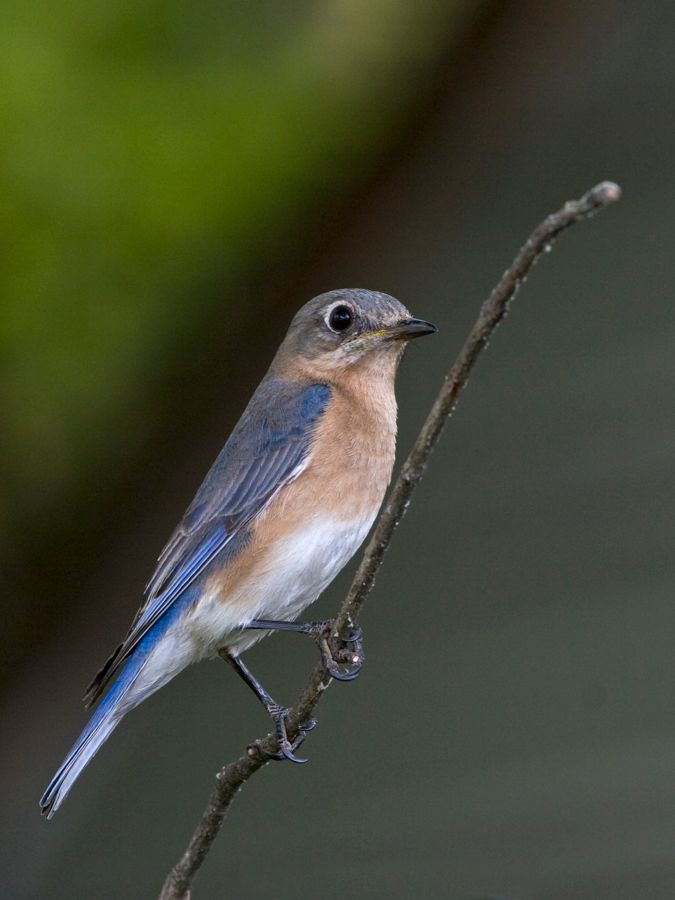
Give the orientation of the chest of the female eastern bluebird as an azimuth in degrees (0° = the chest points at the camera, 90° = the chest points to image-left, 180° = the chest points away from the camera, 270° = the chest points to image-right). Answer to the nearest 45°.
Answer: approximately 270°
